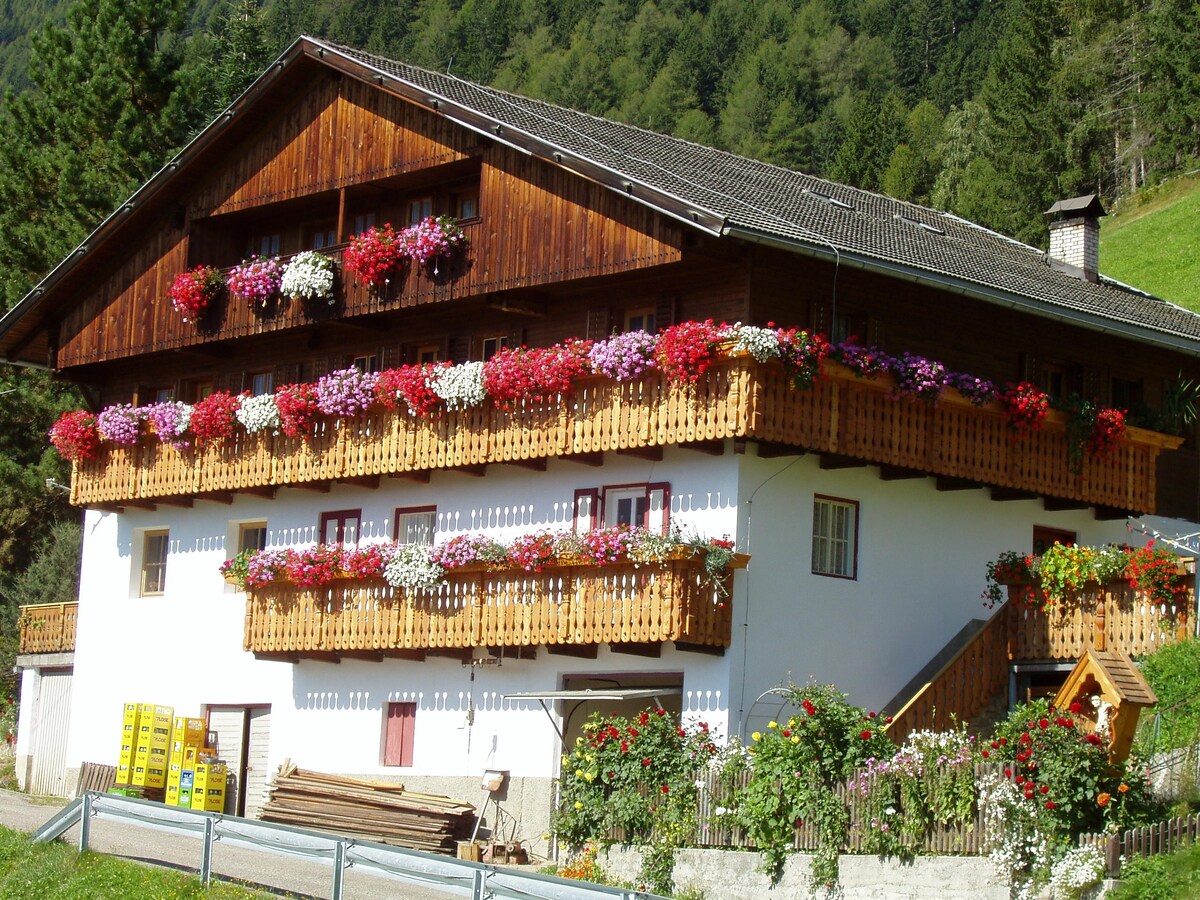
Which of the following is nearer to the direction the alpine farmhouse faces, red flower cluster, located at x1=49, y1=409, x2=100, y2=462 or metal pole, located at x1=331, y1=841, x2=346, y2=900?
the metal pole

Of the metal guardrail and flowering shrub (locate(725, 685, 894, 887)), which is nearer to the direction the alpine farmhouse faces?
the metal guardrail

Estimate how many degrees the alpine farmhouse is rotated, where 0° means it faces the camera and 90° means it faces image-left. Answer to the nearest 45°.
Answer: approximately 45°

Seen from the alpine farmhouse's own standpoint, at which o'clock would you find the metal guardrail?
The metal guardrail is roughly at 11 o'clock from the alpine farmhouse.

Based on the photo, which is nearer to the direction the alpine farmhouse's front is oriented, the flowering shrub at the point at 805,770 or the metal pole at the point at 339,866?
the metal pole

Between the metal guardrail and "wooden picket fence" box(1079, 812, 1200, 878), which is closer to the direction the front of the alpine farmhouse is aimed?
the metal guardrail

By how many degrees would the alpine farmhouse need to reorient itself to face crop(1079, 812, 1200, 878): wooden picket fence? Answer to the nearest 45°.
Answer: approximately 90° to its left

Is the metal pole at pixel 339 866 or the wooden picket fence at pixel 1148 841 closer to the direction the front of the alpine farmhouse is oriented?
the metal pole
